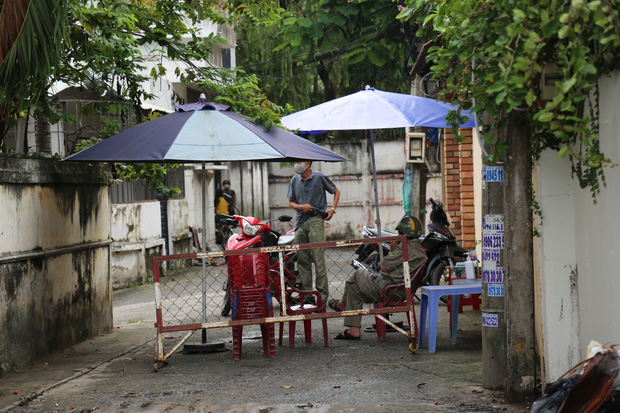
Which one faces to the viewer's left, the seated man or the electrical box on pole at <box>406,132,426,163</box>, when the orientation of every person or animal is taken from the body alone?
the seated man

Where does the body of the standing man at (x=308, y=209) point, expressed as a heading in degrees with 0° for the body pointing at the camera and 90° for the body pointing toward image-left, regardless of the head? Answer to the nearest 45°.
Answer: approximately 45°

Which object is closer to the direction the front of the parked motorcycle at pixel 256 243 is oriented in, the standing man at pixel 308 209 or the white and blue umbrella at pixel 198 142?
the white and blue umbrella

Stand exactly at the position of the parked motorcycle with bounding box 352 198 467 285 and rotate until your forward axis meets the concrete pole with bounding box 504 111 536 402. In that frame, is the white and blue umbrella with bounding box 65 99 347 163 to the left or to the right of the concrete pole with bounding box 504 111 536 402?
right

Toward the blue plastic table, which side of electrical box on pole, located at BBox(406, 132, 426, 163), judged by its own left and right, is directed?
front

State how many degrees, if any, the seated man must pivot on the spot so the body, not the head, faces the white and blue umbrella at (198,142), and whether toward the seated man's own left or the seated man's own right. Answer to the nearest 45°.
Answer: approximately 45° to the seated man's own left

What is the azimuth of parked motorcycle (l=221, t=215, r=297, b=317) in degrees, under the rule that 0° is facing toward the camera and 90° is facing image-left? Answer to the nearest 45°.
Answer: approximately 45°

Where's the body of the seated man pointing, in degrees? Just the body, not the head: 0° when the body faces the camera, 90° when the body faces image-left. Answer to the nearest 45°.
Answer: approximately 90°

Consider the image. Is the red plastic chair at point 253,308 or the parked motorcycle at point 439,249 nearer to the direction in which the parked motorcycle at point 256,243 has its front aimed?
the red plastic chair

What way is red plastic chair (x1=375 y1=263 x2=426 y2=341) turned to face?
to the viewer's left

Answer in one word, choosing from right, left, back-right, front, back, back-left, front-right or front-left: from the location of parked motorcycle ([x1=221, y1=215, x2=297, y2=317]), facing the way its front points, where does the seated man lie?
left
